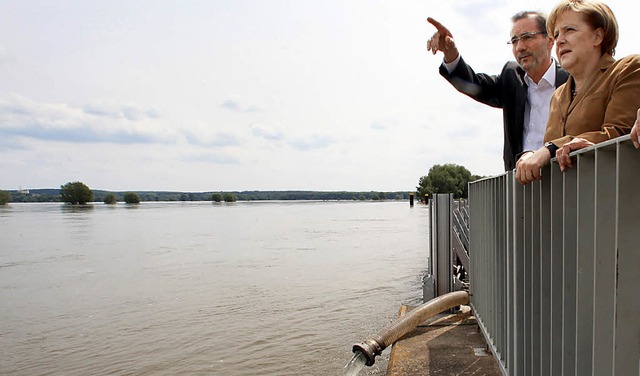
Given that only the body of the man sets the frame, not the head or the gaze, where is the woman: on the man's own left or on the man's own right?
on the man's own left

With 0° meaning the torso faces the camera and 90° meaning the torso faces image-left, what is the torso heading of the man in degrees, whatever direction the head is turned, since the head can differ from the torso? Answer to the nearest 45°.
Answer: approximately 45°
